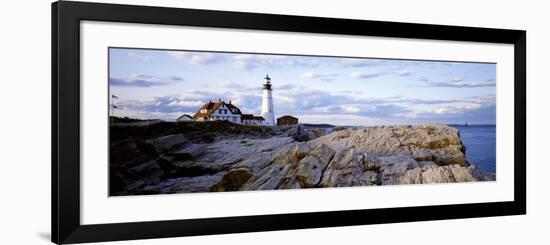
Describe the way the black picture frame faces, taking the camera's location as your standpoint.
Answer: facing the viewer and to the right of the viewer
